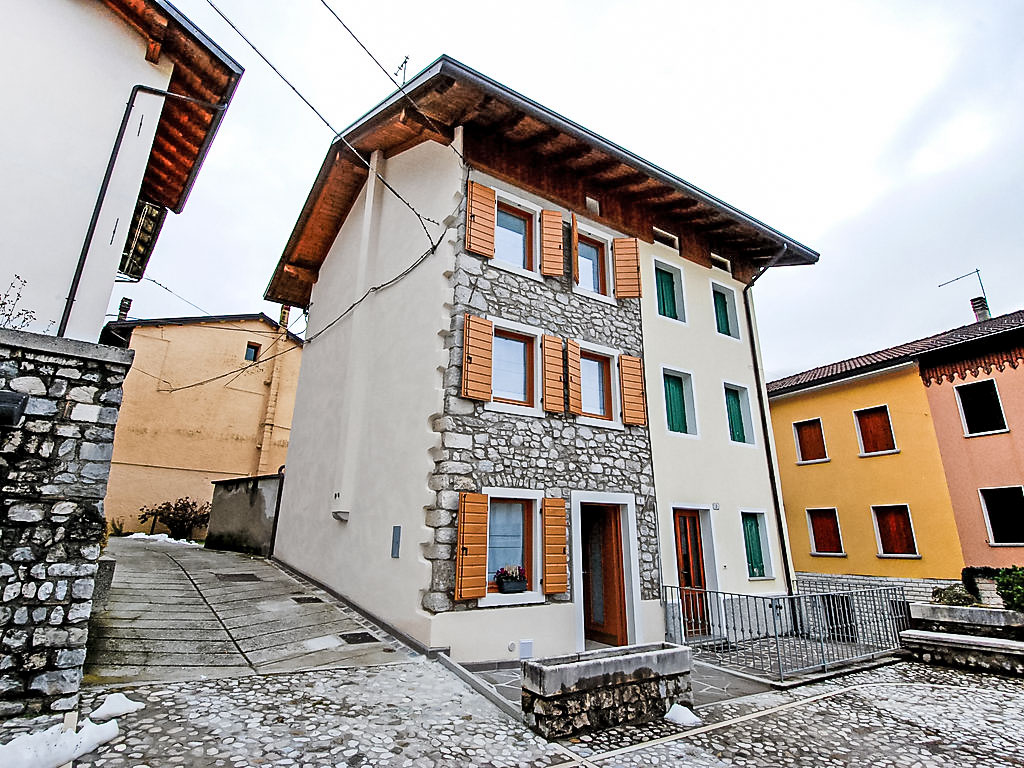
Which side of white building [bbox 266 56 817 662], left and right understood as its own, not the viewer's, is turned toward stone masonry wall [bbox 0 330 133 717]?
right

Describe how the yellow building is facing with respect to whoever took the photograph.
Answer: facing the viewer and to the left of the viewer

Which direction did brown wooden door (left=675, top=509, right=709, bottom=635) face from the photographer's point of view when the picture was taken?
facing the viewer and to the right of the viewer

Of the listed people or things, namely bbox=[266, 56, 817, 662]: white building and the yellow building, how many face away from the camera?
0

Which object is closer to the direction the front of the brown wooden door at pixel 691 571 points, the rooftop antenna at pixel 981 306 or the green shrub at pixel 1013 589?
the green shrub

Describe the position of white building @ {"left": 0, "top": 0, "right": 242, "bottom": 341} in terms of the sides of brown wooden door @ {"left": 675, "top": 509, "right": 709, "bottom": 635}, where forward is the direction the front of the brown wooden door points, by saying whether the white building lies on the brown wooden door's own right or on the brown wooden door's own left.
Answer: on the brown wooden door's own right

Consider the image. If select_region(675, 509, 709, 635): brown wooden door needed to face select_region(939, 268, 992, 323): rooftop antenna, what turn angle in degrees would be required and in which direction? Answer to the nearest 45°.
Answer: approximately 90° to its left

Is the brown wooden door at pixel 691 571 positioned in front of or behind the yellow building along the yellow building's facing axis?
in front

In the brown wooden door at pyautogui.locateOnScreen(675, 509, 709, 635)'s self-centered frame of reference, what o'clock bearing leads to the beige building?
The beige building is roughly at 5 o'clock from the brown wooden door.

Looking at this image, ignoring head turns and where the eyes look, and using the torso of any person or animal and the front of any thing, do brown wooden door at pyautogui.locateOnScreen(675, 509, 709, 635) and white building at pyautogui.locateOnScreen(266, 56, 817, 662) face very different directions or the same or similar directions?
same or similar directions

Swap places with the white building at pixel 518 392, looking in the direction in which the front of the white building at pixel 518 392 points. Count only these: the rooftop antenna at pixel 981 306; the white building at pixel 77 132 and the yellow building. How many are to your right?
1

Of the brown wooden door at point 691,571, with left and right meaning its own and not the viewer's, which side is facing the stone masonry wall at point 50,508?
right

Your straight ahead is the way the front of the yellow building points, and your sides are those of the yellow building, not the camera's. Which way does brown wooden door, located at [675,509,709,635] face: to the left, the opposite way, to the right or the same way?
to the left

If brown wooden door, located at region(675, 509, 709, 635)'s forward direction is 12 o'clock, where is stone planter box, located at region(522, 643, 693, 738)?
The stone planter box is roughly at 2 o'clock from the brown wooden door.
